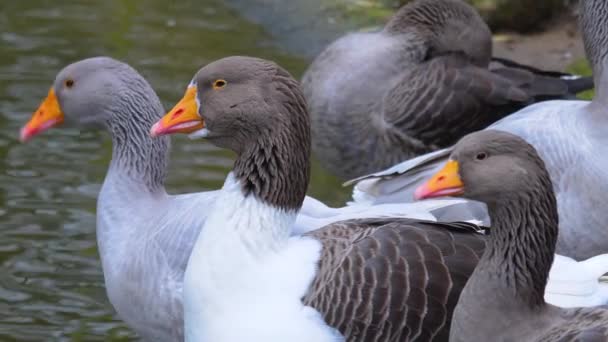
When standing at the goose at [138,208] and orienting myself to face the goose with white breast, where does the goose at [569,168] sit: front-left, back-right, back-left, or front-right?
front-left

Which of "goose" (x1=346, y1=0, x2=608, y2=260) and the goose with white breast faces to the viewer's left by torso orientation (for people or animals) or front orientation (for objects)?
the goose with white breast

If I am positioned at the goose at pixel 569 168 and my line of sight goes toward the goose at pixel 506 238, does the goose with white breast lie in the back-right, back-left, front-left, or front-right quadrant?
front-right

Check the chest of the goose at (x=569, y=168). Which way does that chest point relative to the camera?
to the viewer's right

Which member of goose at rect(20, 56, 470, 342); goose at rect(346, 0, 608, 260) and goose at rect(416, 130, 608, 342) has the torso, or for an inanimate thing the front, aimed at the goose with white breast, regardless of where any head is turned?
goose at rect(416, 130, 608, 342)

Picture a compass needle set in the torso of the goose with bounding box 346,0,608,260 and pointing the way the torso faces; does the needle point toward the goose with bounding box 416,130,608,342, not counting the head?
no

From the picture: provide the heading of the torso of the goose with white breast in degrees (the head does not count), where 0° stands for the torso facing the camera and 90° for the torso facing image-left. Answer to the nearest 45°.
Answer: approximately 90°

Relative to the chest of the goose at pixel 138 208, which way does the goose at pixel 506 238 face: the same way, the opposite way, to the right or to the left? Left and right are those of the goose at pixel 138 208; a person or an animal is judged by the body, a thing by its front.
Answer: the same way

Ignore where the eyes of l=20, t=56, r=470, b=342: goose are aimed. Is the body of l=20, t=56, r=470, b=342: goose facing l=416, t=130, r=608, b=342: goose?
no

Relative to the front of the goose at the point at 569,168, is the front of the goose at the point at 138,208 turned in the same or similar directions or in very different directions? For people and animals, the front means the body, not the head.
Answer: very different directions

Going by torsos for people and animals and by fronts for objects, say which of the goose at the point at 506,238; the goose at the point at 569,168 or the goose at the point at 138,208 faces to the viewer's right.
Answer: the goose at the point at 569,168

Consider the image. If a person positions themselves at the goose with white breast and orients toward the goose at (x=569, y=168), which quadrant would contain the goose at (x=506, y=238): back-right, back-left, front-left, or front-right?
front-right

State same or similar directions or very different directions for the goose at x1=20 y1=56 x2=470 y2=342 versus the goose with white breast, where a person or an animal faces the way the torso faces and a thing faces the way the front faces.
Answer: same or similar directions

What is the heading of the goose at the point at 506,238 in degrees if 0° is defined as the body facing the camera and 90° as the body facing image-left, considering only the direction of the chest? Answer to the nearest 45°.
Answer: approximately 90°

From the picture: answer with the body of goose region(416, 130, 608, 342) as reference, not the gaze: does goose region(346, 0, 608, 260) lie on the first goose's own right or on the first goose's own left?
on the first goose's own right

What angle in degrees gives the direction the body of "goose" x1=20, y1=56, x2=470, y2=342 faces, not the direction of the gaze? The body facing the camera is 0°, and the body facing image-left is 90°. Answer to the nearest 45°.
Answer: approximately 90°
